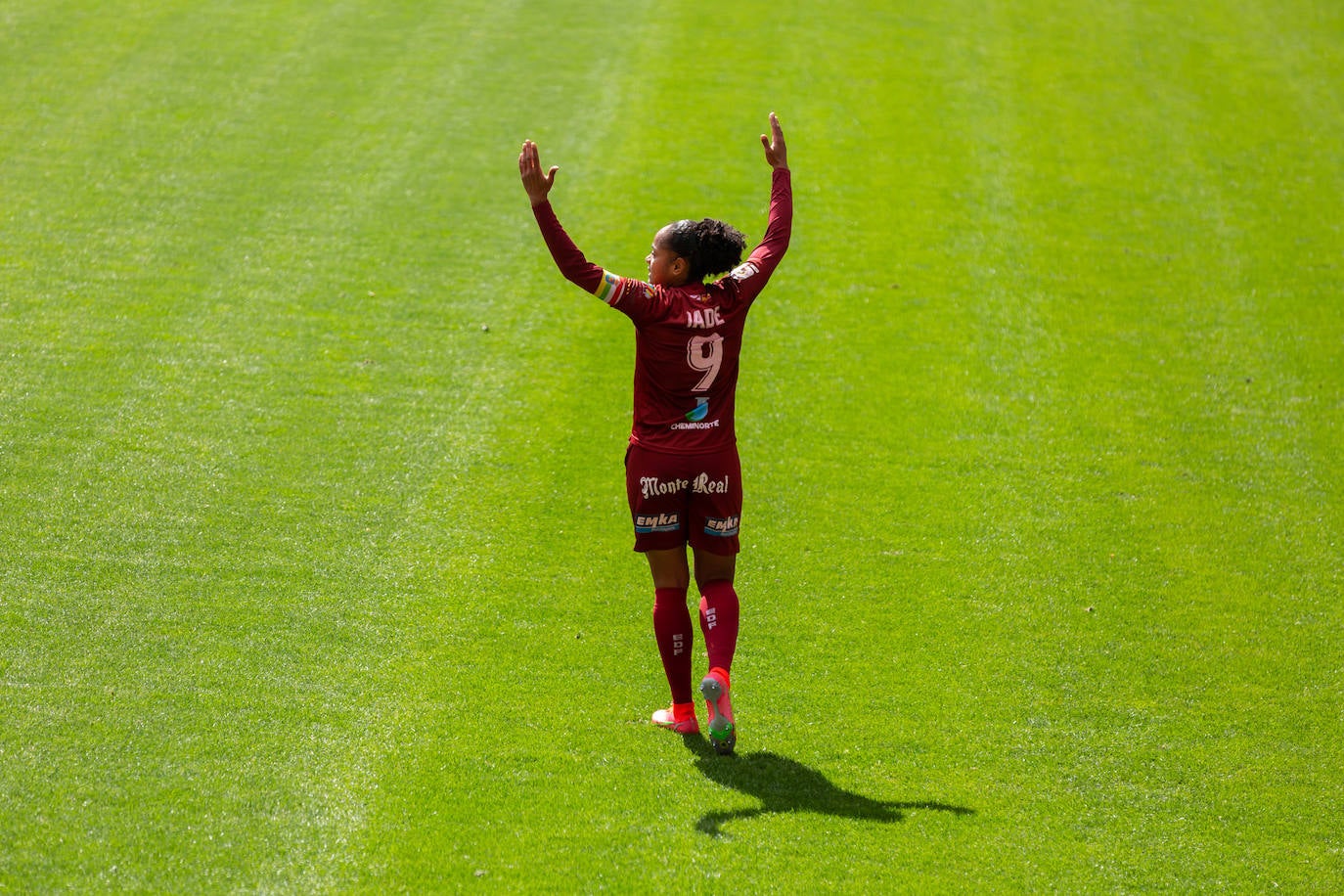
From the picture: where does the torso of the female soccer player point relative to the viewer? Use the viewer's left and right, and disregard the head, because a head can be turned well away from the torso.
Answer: facing away from the viewer and to the left of the viewer
